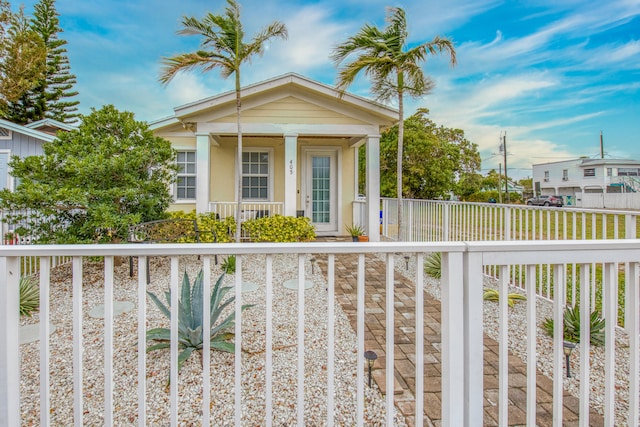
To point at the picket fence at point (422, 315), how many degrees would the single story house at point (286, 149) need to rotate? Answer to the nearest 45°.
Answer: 0° — it already faces it

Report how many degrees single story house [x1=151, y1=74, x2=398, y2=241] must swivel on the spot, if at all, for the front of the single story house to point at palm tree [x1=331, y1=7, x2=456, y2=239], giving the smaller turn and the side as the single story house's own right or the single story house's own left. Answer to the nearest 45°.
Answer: approximately 45° to the single story house's own left

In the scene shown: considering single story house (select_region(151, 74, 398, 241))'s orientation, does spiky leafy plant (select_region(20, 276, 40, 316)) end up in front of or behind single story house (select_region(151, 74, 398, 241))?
in front

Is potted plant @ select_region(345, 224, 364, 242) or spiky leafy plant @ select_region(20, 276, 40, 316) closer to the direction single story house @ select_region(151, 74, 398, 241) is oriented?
the spiky leafy plant

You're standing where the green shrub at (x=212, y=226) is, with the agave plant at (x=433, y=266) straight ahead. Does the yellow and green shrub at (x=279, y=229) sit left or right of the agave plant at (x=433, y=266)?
left

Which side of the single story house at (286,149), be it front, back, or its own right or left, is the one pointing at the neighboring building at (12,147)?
right

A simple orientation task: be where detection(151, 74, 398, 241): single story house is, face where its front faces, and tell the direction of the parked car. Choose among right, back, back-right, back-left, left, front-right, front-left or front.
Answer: back-left

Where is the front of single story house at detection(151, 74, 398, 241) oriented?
toward the camera

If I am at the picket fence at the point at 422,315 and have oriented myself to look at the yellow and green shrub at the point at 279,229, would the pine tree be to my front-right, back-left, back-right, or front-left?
front-left

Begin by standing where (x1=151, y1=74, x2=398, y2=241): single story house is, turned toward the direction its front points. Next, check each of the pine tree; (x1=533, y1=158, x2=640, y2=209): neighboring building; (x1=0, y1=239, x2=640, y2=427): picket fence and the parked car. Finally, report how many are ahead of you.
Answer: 1
